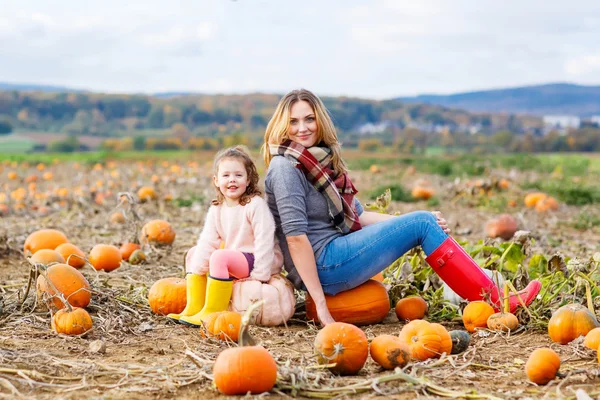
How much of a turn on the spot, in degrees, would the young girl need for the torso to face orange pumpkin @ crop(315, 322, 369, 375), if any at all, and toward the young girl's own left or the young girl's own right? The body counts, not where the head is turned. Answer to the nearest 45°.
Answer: approximately 45° to the young girl's own left

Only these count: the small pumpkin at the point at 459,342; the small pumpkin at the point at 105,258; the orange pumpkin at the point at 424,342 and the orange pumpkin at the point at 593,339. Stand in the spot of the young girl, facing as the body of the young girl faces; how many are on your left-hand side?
3

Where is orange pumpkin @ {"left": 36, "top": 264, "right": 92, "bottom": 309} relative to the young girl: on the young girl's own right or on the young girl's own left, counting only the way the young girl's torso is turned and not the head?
on the young girl's own right

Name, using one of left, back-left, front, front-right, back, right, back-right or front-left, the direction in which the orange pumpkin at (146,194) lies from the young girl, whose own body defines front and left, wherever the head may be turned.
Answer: back-right

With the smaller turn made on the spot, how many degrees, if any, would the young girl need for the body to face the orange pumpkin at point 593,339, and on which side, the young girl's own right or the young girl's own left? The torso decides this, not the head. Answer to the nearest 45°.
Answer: approximately 90° to the young girl's own left

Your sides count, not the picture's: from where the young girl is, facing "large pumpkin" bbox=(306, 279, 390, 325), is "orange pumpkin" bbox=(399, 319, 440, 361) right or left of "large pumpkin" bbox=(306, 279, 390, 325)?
right

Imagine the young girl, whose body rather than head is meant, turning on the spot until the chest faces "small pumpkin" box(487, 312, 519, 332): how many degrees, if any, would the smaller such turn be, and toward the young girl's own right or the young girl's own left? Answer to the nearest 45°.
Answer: approximately 135° to the young girl's own left

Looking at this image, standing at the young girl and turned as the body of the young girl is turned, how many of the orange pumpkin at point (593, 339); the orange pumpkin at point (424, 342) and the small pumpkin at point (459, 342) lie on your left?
3

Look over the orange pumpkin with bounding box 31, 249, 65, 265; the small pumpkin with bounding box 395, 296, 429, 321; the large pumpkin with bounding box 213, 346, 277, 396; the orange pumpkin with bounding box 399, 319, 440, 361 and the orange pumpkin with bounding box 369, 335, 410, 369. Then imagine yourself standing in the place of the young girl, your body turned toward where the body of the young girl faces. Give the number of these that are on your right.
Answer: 1

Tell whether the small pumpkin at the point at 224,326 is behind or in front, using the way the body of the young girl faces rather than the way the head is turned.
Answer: in front

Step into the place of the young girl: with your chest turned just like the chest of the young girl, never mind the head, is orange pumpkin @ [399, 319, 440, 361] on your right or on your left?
on your left

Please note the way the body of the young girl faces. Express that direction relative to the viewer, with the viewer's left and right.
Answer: facing the viewer and to the left of the viewer

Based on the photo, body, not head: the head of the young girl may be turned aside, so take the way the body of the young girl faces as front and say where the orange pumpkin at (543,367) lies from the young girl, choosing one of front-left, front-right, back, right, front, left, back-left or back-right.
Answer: left

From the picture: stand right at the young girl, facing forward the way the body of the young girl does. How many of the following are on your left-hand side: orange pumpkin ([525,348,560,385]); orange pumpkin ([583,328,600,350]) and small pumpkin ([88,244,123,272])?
2

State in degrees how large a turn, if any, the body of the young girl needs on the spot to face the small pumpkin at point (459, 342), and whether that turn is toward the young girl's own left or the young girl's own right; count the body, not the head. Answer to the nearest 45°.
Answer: approximately 90° to the young girl's own left
